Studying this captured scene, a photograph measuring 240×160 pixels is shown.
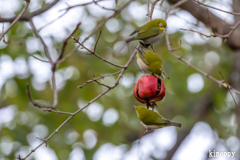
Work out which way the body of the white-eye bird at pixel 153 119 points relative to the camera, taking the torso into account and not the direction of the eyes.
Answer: to the viewer's left
